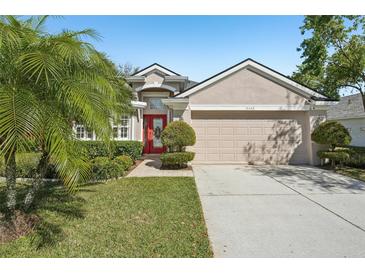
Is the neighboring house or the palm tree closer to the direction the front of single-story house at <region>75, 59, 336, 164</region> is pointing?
the palm tree

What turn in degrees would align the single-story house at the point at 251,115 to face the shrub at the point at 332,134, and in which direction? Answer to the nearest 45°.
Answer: approximately 90° to its left

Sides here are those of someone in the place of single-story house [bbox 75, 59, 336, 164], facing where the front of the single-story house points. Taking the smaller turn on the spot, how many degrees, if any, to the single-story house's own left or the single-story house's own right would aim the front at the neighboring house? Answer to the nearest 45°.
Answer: approximately 135° to the single-story house's own left

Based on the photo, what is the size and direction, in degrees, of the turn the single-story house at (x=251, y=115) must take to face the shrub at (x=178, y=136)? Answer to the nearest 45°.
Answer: approximately 45° to its right

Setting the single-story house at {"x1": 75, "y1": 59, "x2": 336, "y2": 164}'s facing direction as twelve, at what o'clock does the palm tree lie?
The palm tree is roughly at 1 o'clock from the single-story house.

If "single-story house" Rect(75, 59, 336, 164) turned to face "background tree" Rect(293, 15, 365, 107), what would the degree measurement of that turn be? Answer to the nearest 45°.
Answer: approximately 90° to its left

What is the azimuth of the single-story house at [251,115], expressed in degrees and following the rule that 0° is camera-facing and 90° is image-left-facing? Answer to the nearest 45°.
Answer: approximately 0°

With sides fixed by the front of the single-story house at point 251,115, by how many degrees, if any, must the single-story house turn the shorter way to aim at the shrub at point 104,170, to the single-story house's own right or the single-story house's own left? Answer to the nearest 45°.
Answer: approximately 45° to the single-story house's own right

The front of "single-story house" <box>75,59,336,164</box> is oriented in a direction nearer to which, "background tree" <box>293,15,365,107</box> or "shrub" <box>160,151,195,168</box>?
the shrub
